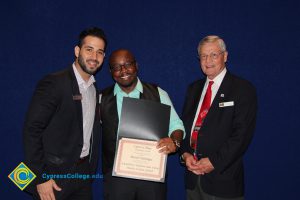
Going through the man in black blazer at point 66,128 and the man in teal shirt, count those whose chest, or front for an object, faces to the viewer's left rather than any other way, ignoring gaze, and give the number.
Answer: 0

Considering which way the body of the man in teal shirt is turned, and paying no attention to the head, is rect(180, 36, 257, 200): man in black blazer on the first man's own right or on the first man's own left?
on the first man's own left

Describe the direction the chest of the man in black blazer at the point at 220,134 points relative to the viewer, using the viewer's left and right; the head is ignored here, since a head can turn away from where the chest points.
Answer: facing the viewer and to the left of the viewer

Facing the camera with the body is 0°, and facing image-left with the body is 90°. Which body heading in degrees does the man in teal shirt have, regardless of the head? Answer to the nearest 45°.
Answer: approximately 0°

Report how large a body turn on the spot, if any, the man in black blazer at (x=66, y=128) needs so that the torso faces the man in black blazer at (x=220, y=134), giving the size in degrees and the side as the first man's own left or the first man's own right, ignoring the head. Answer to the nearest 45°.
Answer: approximately 45° to the first man's own left

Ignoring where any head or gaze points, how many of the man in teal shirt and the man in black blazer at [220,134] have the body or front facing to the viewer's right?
0

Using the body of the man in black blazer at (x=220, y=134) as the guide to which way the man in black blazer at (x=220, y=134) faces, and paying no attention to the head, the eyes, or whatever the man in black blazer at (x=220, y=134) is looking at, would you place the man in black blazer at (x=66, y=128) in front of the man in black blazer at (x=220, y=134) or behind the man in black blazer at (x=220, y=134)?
in front

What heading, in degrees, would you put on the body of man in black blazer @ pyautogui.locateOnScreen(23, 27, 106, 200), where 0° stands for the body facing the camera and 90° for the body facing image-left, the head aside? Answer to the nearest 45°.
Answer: approximately 315°
